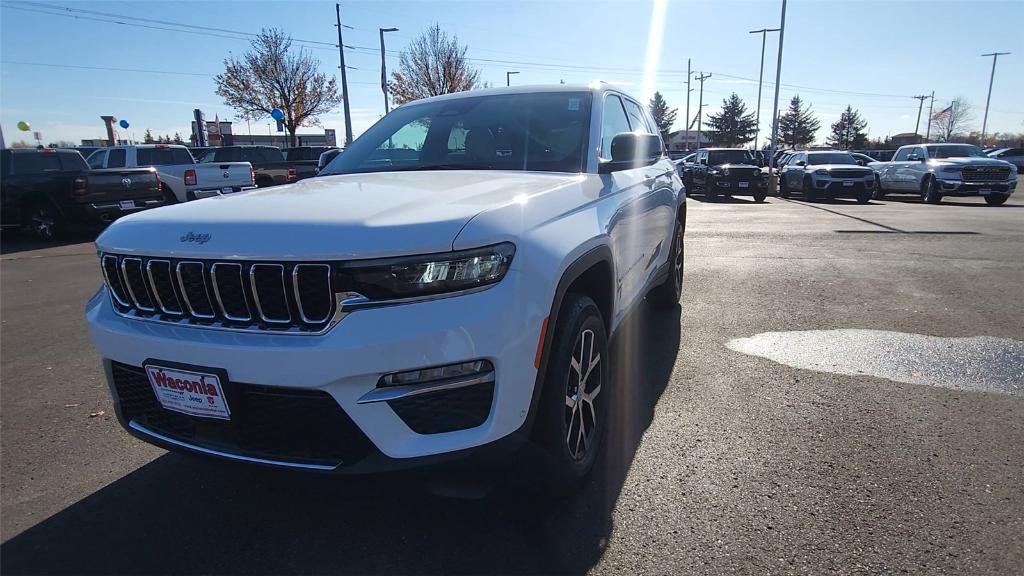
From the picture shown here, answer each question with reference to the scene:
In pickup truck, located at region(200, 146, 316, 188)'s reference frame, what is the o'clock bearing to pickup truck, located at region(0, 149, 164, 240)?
pickup truck, located at region(0, 149, 164, 240) is roughly at 9 o'clock from pickup truck, located at region(200, 146, 316, 188).

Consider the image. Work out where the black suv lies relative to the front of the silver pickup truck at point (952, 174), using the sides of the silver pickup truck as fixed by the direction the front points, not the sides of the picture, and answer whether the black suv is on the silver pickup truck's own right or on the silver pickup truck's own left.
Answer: on the silver pickup truck's own right

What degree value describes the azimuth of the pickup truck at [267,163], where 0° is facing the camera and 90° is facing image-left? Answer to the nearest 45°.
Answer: approximately 135°

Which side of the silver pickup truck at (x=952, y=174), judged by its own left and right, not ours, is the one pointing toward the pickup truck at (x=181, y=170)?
right

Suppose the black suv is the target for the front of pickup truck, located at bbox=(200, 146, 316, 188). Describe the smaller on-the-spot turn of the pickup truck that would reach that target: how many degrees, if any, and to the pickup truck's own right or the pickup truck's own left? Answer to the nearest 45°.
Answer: approximately 135° to the pickup truck's own right

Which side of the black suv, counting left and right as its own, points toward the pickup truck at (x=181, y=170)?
right

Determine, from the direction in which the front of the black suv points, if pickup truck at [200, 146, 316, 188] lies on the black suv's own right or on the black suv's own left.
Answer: on the black suv's own right

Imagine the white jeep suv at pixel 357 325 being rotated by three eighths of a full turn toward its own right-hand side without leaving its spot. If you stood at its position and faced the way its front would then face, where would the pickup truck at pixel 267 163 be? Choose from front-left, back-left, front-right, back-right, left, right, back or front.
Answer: front

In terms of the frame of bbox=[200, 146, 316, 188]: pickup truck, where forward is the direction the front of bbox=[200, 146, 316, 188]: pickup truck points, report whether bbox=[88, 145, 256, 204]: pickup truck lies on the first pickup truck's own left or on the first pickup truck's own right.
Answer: on the first pickup truck's own left

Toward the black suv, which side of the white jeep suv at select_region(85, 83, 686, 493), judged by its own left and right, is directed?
back

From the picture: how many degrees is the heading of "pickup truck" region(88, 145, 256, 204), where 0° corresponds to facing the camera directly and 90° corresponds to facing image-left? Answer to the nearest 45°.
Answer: approximately 135°

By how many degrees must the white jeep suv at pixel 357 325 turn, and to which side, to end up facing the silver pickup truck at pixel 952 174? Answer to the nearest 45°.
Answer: approximately 180°

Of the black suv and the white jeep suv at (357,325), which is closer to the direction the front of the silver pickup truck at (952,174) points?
the white jeep suv
